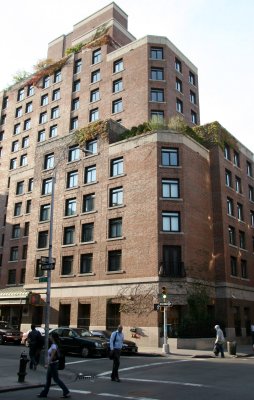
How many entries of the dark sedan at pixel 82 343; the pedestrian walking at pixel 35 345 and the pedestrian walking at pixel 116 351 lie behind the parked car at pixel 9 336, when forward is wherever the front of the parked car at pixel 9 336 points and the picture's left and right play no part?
0

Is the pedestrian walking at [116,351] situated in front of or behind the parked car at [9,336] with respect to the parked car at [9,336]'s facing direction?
in front

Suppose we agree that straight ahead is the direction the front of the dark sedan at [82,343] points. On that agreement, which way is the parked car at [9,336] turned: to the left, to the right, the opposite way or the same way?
the same way

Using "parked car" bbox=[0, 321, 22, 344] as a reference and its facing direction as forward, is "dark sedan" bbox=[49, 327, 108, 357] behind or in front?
in front
